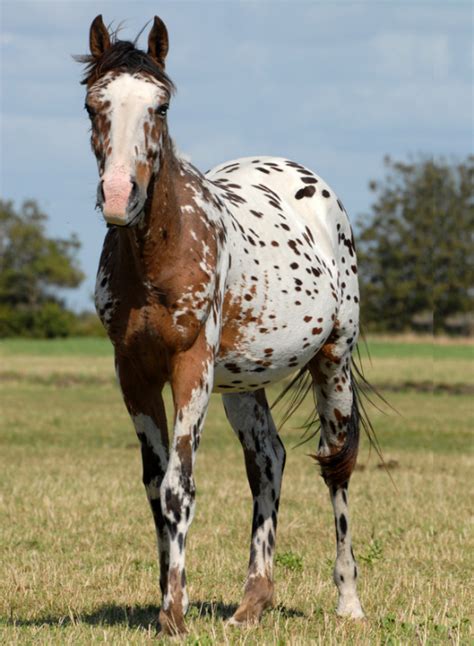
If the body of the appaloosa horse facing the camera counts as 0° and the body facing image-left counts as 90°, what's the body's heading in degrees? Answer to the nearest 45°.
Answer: approximately 45°
